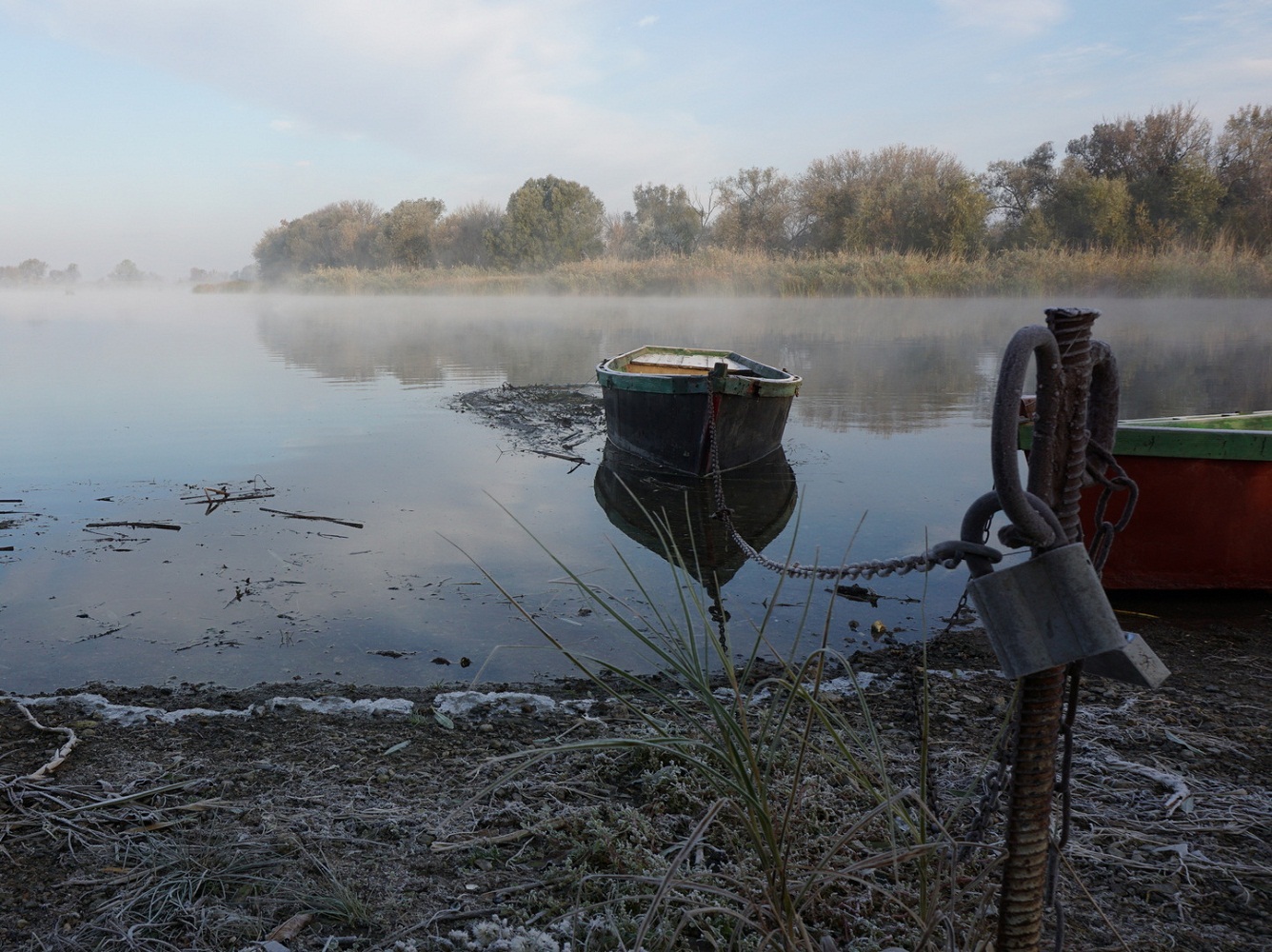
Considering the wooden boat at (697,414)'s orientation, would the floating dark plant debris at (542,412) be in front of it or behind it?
behind

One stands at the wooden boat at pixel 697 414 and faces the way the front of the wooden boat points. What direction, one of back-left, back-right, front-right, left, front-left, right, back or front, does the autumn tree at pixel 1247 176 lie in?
back-left

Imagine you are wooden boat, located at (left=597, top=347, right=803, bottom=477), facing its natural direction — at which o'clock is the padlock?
The padlock is roughly at 12 o'clock from the wooden boat.

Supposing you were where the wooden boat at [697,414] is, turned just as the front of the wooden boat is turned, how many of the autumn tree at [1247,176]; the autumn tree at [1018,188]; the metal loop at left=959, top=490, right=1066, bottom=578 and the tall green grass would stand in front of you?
2

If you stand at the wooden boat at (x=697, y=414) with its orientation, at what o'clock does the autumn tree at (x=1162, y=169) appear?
The autumn tree is roughly at 7 o'clock from the wooden boat.

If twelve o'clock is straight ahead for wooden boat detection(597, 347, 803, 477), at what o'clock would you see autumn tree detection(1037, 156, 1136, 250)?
The autumn tree is roughly at 7 o'clock from the wooden boat.

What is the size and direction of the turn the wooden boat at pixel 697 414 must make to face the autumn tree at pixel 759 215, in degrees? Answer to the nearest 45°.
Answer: approximately 180°
